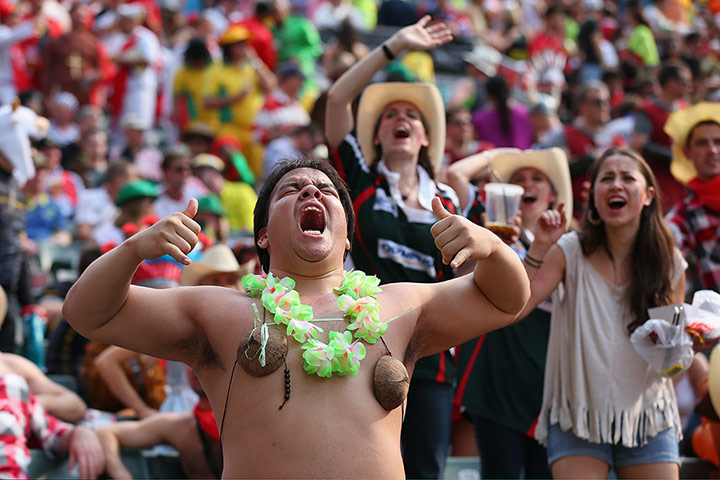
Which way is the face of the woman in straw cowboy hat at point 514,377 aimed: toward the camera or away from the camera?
toward the camera

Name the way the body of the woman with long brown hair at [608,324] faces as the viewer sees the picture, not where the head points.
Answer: toward the camera

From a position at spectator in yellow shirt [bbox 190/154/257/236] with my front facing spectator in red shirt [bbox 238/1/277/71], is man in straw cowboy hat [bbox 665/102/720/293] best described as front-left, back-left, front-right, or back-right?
back-right

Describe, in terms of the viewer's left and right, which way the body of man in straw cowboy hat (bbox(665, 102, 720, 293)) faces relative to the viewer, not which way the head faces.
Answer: facing the viewer and to the right of the viewer

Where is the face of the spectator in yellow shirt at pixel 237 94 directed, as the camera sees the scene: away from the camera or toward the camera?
toward the camera

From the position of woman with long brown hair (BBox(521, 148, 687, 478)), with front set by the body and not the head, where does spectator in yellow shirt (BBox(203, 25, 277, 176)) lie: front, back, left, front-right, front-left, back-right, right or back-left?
back-right

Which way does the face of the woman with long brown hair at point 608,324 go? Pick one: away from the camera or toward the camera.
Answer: toward the camera

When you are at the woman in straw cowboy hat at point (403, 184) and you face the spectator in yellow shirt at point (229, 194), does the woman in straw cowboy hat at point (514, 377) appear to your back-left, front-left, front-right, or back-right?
back-right

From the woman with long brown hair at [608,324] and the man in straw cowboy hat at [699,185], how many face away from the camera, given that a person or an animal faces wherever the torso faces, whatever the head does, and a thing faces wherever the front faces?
0

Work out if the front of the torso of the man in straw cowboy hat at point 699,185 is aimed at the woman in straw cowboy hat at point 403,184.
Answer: no

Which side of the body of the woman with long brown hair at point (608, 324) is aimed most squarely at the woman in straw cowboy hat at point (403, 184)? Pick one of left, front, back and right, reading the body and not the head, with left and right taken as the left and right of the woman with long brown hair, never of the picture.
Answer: right

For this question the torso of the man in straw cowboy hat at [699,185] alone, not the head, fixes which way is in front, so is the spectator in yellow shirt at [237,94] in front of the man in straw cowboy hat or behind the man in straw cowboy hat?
behind

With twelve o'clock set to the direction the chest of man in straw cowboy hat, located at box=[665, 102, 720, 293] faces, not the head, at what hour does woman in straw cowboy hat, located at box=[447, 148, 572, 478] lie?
woman in straw cowboy hat, located at box=[447, 148, 572, 478] is roughly at 2 o'clock from man in straw cowboy hat, located at box=[665, 102, 720, 293].

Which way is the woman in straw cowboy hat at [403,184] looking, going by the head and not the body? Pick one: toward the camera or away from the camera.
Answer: toward the camera
